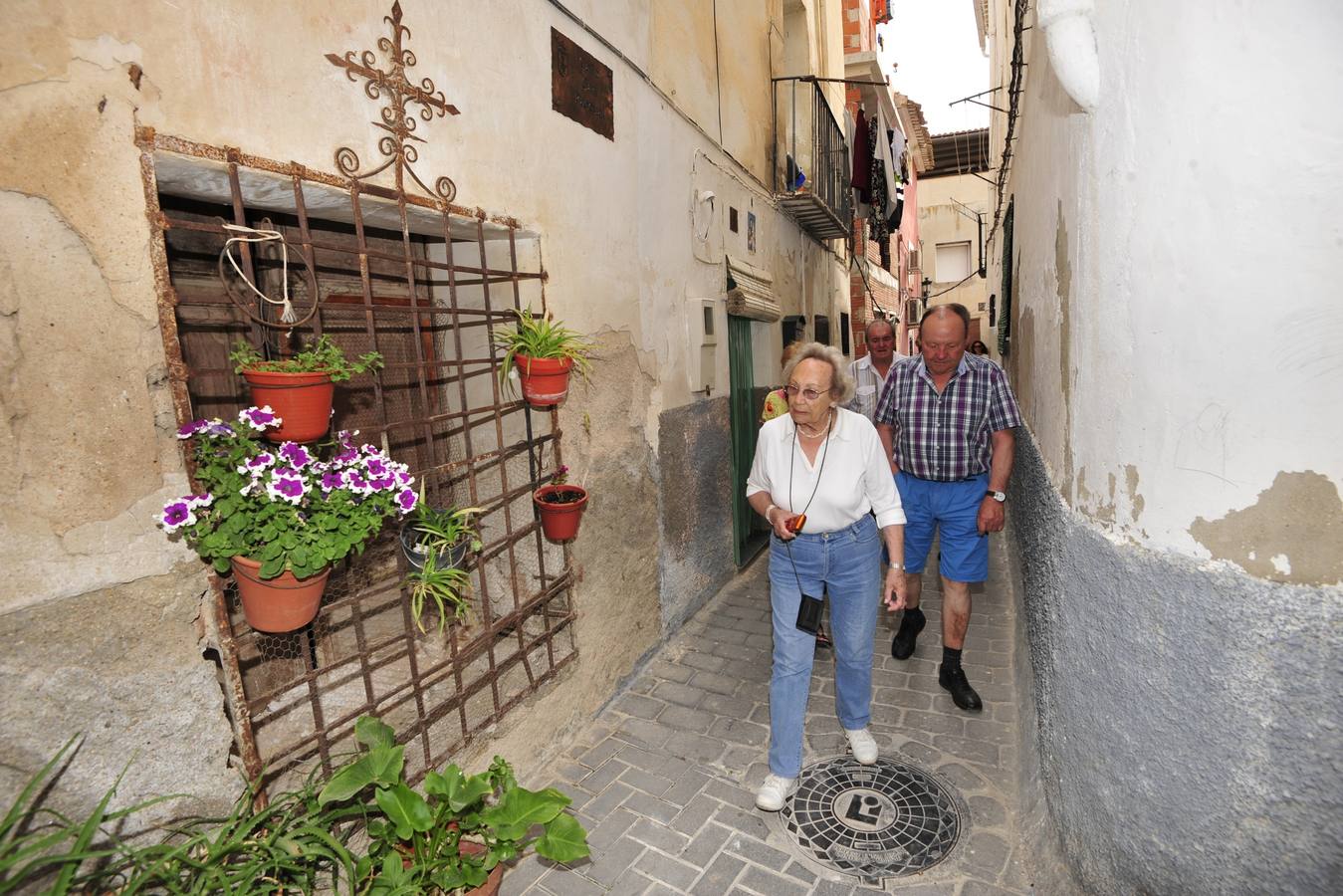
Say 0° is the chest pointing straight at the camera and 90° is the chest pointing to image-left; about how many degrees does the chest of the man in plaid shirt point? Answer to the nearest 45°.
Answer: approximately 0°

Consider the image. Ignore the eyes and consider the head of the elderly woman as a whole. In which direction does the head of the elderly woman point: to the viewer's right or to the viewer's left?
to the viewer's left

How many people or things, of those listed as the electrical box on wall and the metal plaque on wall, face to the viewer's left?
0

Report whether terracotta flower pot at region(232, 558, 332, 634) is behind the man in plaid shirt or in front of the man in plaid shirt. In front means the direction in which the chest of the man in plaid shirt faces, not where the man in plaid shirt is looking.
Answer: in front

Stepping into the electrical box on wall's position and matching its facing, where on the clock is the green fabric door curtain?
The green fabric door curtain is roughly at 8 o'clock from the electrical box on wall.

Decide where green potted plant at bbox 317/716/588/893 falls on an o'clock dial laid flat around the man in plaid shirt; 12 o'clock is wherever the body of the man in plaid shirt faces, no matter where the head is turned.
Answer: The green potted plant is roughly at 1 o'clock from the man in plaid shirt.

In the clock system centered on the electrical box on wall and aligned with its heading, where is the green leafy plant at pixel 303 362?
The green leafy plant is roughly at 2 o'clock from the electrical box on wall.

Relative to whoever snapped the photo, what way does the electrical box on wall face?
facing the viewer and to the right of the viewer

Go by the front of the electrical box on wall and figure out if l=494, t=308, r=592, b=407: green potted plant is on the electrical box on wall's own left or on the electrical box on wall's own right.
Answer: on the electrical box on wall's own right
